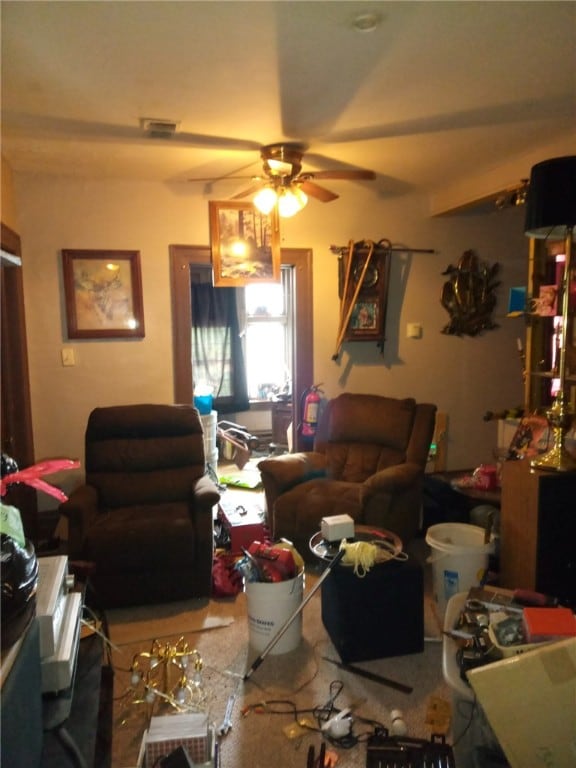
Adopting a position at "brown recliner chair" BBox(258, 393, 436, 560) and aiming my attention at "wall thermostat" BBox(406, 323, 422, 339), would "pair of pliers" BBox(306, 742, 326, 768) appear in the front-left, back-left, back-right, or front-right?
back-right

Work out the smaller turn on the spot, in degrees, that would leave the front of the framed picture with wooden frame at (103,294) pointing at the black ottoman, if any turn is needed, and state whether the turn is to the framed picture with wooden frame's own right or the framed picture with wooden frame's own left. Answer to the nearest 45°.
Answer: approximately 45° to the framed picture with wooden frame's own left

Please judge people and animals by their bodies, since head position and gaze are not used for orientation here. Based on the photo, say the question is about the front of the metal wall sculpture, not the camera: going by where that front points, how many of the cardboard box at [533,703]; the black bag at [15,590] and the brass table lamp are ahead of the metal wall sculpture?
3

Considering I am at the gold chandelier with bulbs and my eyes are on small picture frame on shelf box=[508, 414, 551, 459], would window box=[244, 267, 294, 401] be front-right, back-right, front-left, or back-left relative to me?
front-left

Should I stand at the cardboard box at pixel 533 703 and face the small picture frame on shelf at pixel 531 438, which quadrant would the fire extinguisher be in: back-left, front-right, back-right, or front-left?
front-left

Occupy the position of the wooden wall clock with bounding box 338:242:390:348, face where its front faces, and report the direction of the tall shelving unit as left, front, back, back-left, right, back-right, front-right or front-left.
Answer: front-left

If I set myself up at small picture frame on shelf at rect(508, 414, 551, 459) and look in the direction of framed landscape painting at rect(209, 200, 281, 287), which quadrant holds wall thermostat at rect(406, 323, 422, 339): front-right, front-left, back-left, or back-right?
front-right

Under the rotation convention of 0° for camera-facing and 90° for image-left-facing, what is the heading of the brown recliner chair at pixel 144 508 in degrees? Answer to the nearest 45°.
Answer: approximately 0°

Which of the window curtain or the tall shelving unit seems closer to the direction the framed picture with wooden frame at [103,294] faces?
the tall shelving unit

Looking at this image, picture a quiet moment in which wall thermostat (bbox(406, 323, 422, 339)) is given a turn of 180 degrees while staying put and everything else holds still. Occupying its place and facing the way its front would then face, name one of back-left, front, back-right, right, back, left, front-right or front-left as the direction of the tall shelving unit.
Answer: back-right

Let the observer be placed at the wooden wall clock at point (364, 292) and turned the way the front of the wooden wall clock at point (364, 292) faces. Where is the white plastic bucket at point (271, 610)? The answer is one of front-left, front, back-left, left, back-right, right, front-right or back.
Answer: front

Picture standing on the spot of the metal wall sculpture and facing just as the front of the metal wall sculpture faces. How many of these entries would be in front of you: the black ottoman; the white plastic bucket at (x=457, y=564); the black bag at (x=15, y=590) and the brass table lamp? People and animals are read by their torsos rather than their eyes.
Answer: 4

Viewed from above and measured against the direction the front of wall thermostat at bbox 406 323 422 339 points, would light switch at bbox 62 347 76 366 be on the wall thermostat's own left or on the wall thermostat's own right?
on the wall thermostat's own right

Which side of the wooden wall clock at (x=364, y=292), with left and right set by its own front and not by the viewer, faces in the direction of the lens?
front

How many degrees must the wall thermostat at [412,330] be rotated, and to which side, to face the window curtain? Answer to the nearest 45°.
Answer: approximately 135° to its right
